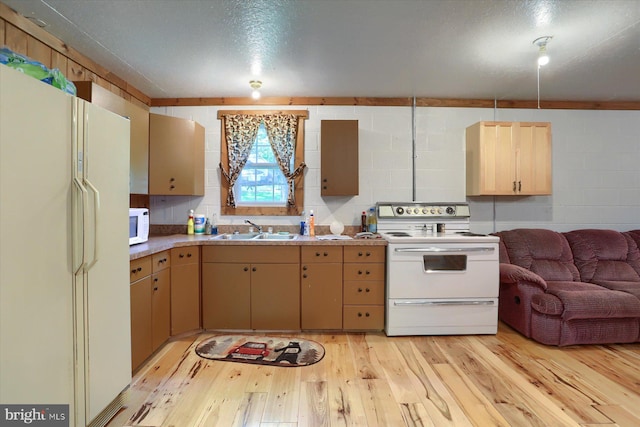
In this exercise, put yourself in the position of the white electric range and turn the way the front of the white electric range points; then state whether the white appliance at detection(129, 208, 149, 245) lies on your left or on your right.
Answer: on your right

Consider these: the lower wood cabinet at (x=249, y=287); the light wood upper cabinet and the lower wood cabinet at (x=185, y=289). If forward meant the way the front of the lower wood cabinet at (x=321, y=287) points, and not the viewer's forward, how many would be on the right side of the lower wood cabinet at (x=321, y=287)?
2

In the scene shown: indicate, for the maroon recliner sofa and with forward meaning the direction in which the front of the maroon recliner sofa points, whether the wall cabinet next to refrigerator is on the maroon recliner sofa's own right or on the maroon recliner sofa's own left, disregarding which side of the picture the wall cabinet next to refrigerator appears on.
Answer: on the maroon recliner sofa's own right

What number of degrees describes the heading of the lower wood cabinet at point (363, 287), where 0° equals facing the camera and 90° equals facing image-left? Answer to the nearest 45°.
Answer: approximately 0°

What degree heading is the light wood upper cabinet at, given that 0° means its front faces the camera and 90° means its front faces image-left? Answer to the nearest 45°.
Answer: approximately 0°

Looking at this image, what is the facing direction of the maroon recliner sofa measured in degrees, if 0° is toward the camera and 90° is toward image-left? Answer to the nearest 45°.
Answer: approximately 315°

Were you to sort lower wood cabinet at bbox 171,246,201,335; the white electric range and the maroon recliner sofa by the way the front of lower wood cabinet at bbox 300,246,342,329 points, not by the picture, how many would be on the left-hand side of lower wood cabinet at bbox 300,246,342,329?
2

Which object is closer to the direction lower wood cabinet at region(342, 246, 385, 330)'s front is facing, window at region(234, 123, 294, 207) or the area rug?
the area rug

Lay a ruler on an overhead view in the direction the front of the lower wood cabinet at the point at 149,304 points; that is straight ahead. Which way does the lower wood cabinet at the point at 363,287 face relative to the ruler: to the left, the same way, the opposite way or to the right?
to the right

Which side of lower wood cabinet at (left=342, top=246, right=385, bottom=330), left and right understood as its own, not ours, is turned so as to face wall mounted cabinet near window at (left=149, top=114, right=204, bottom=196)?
right

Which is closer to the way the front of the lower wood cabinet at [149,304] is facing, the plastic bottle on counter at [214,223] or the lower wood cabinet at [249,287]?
the lower wood cabinet
